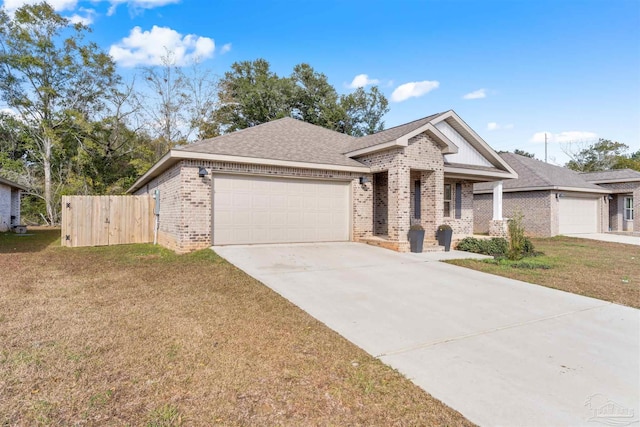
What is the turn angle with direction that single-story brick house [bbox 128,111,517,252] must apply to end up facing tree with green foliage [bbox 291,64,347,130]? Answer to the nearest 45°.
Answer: approximately 135° to its left

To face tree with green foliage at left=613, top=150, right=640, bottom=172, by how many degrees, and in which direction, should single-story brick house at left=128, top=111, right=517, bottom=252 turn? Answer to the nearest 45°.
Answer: approximately 90° to its left

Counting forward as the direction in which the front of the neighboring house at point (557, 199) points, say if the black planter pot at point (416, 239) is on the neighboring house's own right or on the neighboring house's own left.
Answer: on the neighboring house's own right

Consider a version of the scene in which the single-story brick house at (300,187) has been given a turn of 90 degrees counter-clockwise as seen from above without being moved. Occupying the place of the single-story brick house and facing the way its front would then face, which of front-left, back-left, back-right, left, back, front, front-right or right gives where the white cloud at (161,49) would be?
left

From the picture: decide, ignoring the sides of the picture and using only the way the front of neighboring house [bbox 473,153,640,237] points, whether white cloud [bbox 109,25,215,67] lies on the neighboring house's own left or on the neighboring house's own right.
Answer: on the neighboring house's own right

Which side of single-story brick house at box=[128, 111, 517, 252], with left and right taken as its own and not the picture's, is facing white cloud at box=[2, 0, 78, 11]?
back

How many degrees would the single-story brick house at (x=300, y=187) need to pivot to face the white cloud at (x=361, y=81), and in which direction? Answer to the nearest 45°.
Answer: approximately 135° to its left

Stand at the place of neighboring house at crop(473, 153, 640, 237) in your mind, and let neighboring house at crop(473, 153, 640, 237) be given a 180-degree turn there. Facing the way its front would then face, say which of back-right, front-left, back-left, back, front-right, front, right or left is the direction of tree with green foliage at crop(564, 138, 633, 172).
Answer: front-right

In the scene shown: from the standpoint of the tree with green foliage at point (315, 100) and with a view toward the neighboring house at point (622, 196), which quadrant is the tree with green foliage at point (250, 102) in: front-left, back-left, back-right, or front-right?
back-right

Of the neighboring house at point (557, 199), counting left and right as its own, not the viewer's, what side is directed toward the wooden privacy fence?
right

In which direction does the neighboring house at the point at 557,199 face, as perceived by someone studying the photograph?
facing the viewer and to the right of the viewer

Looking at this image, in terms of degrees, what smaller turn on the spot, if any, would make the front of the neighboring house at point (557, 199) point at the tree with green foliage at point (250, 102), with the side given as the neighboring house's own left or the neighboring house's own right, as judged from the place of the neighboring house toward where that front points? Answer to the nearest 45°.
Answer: approximately 135° to the neighboring house's own right

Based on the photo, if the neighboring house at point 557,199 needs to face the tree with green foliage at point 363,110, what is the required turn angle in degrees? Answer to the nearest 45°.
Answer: approximately 135° to its right

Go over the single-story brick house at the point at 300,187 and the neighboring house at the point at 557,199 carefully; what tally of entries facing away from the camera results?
0
